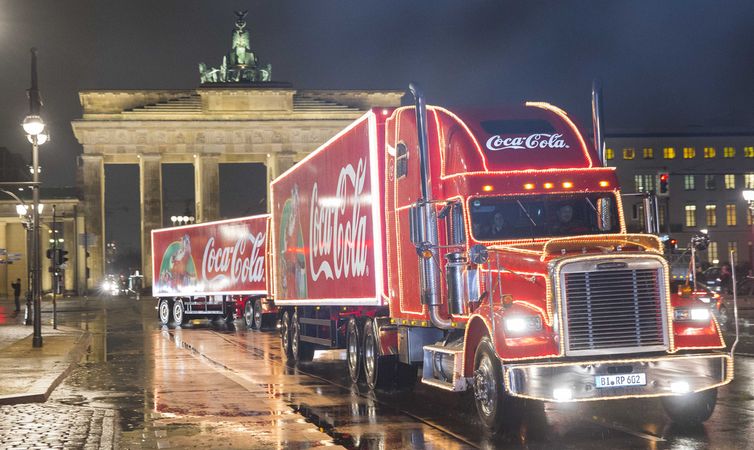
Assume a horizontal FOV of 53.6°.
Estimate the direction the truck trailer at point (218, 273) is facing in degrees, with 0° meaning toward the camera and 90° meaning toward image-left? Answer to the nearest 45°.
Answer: approximately 315°

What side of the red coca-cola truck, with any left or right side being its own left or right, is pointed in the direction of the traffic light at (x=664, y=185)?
left

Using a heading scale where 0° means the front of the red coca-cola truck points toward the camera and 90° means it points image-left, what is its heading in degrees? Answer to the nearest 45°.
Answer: approximately 315°

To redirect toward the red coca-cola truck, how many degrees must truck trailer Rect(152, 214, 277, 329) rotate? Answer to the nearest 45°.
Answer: approximately 45° to its right

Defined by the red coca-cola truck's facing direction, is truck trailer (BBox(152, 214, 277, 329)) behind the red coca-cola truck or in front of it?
behind

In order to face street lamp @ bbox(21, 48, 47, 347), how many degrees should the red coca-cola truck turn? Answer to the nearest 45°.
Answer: approximately 180°

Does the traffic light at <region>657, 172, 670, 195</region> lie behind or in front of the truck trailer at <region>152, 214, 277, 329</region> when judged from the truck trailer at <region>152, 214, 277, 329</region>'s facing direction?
in front

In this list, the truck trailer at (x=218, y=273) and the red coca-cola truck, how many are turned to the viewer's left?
0
